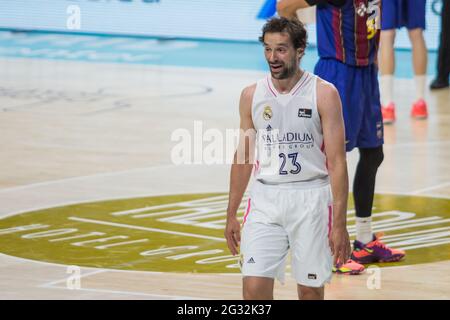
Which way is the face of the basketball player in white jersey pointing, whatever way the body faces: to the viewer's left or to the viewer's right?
to the viewer's left

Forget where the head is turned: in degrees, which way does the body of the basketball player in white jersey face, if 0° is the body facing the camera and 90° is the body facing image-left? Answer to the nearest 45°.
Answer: approximately 0°
